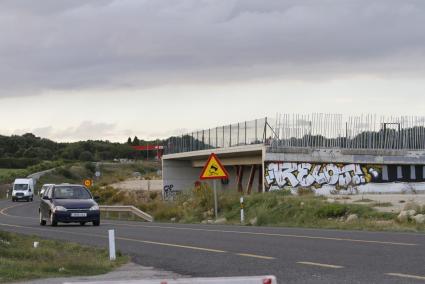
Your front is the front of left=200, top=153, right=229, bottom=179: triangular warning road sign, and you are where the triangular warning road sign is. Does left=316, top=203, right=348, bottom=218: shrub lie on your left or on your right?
on your left

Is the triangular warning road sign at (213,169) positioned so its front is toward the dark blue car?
no

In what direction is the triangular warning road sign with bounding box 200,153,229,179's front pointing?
toward the camera

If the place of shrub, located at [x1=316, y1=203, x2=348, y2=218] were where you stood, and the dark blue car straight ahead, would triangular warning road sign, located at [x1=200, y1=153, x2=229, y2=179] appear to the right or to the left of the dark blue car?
right

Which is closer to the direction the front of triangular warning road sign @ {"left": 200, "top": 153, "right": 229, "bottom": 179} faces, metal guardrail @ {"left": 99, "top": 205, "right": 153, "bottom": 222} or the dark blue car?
the dark blue car
